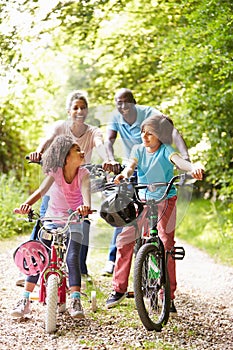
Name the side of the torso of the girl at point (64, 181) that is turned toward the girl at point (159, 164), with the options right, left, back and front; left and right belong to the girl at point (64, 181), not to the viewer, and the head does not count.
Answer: left

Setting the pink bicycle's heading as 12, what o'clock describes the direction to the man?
The man is roughly at 7 o'clock from the pink bicycle.

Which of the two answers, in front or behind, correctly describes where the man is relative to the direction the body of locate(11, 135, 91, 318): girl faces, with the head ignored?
behind

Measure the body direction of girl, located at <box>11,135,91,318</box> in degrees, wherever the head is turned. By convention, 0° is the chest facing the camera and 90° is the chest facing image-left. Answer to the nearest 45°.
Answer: approximately 0°

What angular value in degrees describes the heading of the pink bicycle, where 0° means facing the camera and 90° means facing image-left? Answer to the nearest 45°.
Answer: approximately 0°

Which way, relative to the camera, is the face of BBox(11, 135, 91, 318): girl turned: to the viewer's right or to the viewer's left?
to the viewer's right
